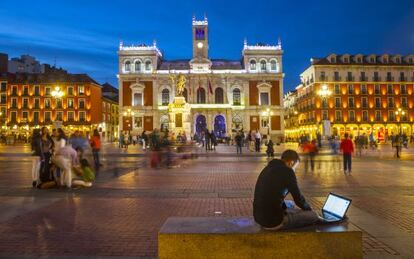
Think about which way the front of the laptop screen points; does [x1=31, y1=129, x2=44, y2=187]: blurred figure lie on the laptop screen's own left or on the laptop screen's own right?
on the laptop screen's own right

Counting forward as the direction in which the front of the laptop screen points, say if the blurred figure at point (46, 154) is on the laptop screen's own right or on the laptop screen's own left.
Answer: on the laptop screen's own right

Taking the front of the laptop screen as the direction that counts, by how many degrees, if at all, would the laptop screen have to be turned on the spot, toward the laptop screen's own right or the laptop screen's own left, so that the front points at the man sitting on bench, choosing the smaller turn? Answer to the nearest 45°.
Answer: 0° — it already faces them

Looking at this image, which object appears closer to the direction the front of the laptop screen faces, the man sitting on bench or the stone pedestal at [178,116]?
the man sitting on bench

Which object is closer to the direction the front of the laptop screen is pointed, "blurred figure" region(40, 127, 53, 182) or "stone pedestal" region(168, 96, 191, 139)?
the blurred figure

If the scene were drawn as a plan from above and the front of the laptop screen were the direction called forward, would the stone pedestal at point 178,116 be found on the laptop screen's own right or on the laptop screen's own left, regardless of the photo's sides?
on the laptop screen's own right

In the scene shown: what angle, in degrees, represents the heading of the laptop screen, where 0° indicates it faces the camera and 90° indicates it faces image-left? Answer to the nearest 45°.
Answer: approximately 45°
